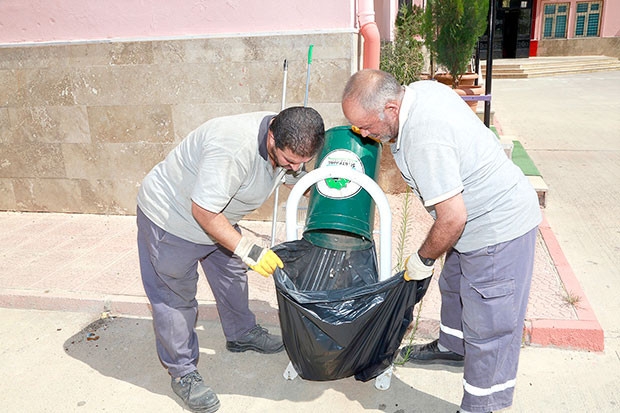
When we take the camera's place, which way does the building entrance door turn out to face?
facing the viewer

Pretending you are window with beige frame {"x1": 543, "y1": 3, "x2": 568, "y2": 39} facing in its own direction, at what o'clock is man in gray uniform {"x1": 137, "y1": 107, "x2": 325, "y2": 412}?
The man in gray uniform is roughly at 12 o'clock from the window with beige frame.

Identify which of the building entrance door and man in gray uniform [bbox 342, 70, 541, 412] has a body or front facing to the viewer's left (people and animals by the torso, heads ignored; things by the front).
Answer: the man in gray uniform

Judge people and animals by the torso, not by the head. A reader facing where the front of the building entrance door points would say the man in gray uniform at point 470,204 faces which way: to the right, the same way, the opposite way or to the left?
to the right

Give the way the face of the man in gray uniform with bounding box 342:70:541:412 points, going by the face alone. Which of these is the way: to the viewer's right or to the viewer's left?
to the viewer's left

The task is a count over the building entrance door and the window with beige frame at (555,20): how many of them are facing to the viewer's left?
0

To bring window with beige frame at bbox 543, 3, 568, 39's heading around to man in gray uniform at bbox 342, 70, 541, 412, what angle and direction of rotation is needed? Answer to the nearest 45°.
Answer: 0° — it already faces them

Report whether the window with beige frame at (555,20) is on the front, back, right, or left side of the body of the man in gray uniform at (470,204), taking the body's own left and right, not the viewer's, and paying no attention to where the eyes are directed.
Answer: right

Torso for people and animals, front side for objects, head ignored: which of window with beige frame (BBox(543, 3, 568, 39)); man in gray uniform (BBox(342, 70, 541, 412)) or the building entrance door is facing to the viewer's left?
the man in gray uniform

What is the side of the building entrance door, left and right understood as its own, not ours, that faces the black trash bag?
front

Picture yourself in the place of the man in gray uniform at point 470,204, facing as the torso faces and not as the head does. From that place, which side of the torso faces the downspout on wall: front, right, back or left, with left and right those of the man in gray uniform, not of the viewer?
right

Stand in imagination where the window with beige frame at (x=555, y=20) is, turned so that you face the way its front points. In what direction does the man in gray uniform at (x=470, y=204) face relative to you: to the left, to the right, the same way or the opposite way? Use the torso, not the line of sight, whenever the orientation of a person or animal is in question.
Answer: to the right

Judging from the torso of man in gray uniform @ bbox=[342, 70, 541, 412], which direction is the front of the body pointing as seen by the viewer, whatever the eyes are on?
to the viewer's left

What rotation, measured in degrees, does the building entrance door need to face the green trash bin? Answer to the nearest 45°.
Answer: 0° — it already faces it

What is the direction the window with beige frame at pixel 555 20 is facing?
toward the camera

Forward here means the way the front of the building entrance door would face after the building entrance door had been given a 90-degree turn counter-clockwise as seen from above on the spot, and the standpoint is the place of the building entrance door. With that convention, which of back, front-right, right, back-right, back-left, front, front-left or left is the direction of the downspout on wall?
right

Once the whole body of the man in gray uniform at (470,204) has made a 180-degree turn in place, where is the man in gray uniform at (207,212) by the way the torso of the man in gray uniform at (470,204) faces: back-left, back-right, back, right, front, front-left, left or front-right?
back

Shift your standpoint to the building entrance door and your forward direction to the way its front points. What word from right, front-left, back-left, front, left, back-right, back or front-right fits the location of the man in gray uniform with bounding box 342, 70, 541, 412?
front

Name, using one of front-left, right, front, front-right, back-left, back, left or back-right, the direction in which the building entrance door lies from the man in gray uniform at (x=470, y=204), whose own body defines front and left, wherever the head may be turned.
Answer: right
